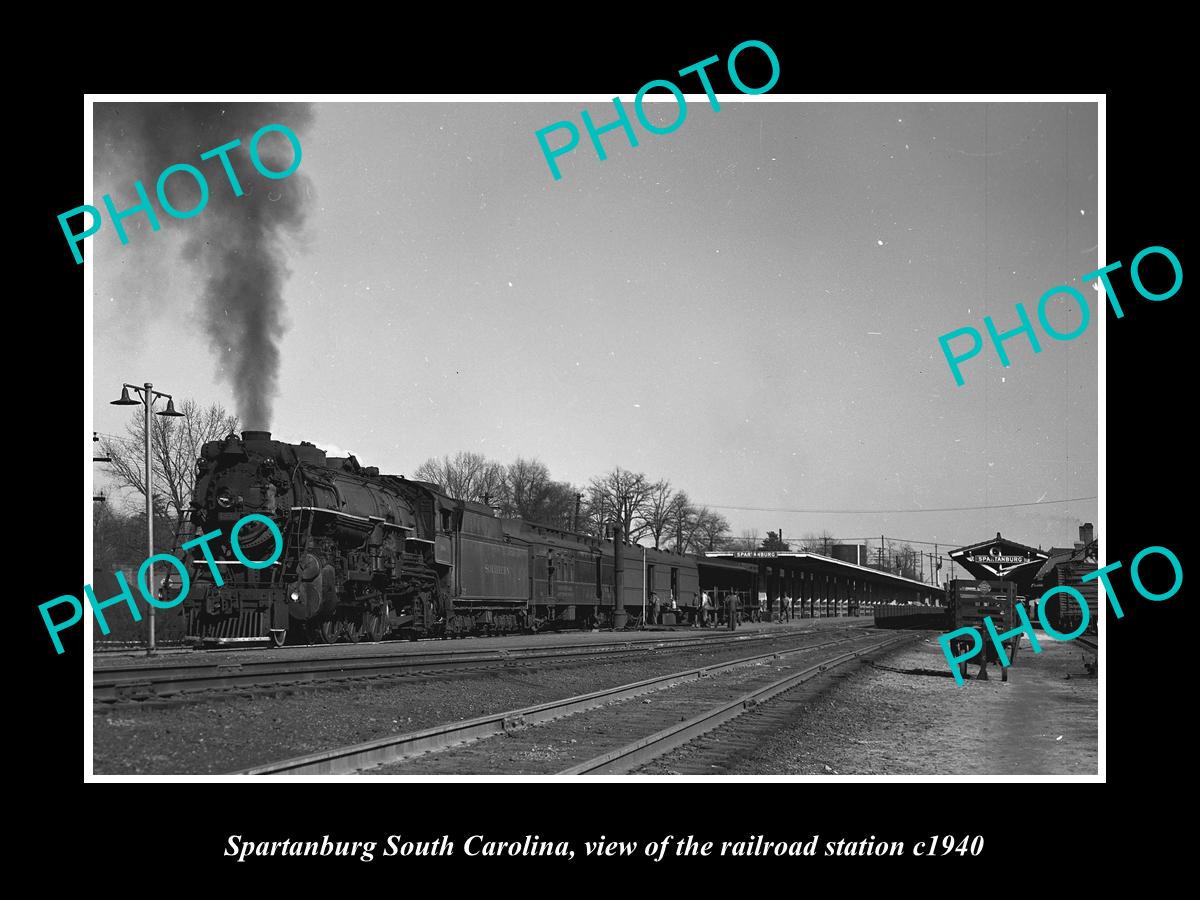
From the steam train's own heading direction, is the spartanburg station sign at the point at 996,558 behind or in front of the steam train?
behind

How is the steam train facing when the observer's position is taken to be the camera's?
facing the viewer and to the left of the viewer

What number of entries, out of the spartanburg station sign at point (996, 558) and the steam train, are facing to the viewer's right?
0

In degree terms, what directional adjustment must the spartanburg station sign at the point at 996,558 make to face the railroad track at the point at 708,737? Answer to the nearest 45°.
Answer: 0° — it already faces it

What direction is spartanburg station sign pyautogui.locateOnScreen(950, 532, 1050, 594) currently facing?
toward the camera

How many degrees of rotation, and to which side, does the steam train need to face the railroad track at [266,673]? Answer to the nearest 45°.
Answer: approximately 45° to its left

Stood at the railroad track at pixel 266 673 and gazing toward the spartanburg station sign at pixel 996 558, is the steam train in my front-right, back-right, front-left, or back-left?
front-left

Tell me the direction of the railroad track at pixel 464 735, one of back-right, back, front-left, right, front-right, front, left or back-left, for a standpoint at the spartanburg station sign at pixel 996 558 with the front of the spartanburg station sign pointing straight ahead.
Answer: front

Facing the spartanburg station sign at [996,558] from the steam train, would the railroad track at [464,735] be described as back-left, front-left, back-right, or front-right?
back-right

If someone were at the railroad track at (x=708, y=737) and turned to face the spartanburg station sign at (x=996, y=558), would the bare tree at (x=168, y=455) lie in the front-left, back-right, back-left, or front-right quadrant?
front-left

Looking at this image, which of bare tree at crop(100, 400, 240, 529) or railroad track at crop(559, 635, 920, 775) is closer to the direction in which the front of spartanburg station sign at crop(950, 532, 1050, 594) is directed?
the railroad track

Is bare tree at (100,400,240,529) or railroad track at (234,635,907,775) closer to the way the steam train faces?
the railroad track

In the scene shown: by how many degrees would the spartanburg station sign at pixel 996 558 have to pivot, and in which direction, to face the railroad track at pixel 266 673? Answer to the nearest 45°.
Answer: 0° — it already faces it
